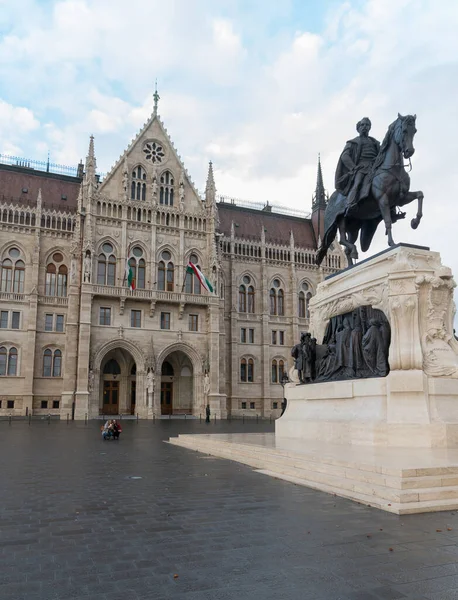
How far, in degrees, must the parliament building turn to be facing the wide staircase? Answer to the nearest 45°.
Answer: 0° — it already faces it

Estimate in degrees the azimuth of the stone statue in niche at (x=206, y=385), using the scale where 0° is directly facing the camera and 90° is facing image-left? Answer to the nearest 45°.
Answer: approximately 0°

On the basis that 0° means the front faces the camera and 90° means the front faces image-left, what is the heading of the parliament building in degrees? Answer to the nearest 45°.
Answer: approximately 0°

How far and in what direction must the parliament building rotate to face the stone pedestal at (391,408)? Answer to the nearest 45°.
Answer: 0° — it already faces it

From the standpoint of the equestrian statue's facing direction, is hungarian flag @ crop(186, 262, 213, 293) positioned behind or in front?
behind

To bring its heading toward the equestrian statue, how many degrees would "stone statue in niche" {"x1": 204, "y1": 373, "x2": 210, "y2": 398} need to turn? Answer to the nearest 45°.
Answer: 0° — it already faces it

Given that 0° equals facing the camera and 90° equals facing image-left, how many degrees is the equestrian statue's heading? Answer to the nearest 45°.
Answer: approximately 315°

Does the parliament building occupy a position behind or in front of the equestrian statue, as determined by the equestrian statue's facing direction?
behind

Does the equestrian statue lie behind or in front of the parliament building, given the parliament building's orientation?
in front

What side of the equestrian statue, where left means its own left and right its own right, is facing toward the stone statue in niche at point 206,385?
back

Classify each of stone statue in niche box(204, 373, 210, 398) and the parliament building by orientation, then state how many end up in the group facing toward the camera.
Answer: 2
